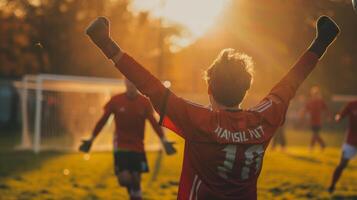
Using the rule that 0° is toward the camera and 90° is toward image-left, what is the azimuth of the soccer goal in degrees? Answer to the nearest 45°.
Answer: approximately 315°

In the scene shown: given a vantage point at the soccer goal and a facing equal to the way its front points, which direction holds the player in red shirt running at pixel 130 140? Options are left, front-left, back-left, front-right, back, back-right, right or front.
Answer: front-right

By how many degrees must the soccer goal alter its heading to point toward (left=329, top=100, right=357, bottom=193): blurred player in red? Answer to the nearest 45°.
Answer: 0° — it already faces them

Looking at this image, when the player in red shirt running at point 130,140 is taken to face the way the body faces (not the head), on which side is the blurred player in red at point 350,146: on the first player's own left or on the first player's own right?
on the first player's own left

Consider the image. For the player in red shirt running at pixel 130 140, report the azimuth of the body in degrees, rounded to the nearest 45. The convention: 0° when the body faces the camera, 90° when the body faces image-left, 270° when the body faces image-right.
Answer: approximately 0°

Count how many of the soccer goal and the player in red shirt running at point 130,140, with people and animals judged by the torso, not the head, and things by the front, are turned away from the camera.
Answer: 0

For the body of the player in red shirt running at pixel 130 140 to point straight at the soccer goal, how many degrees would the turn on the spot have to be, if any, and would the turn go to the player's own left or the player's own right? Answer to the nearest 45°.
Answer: approximately 180°
